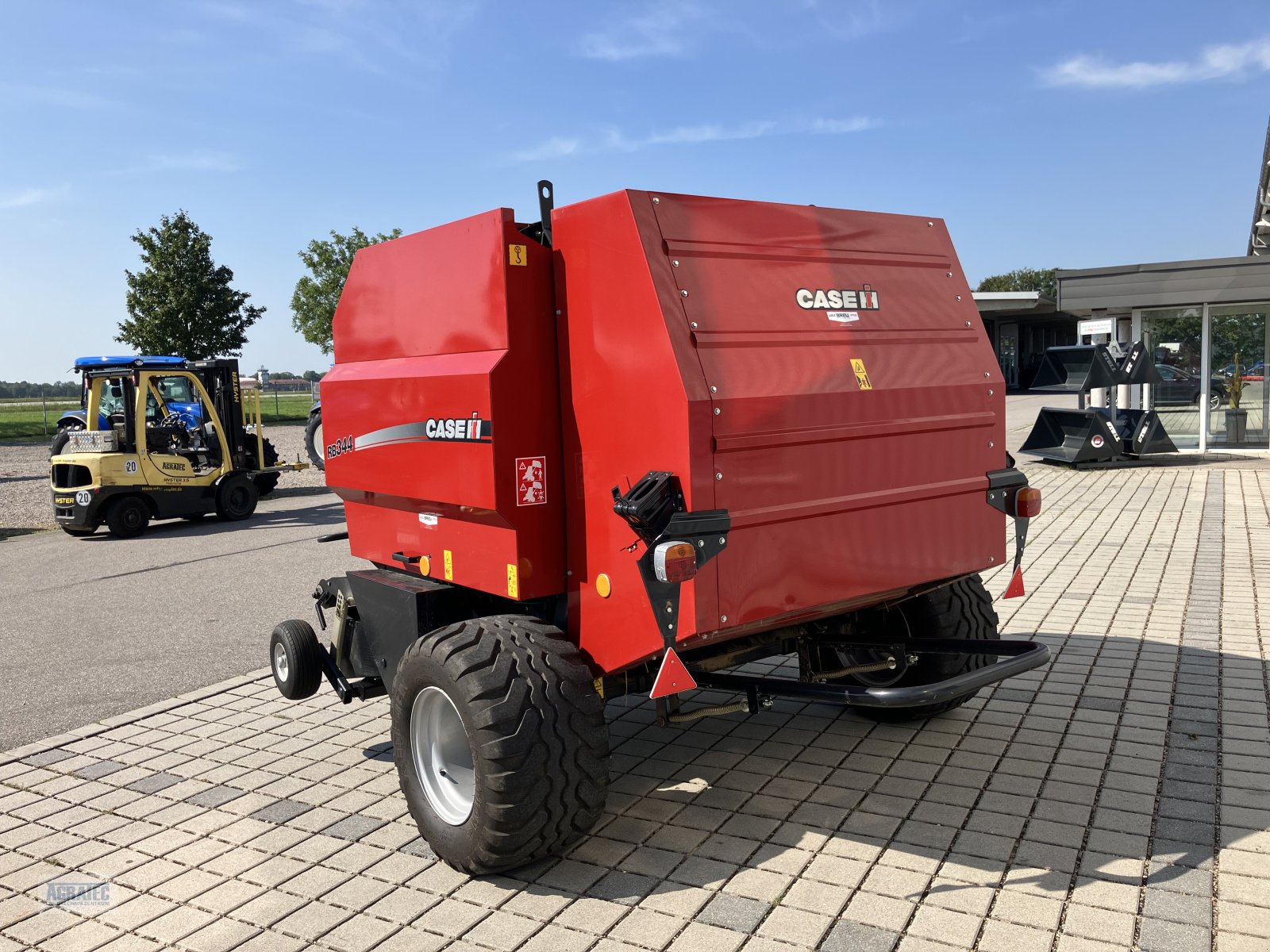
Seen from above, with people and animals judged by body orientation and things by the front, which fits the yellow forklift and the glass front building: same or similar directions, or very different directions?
very different directions

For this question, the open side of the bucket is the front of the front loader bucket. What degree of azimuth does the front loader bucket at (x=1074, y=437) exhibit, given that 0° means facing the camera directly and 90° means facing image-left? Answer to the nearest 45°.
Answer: approximately 45°

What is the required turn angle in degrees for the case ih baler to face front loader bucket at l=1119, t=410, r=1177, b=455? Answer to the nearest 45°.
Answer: approximately 90° to its right

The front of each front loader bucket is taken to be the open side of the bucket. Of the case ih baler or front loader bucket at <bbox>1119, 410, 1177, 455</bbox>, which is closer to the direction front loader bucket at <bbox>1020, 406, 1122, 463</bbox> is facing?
the case ih baler

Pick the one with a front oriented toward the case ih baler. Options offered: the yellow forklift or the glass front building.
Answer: the glass front building

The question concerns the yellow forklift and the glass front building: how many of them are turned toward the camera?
1

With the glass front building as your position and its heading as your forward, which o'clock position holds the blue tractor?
The blue tractor is roughly at 2 o'clock from the glass front building.

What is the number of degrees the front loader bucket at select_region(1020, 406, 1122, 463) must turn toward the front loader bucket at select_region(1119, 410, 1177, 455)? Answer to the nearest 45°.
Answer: approximately 135° to its left

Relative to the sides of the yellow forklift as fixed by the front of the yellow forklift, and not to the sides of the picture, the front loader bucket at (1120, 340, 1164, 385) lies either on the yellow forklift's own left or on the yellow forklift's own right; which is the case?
on the yellow forklift's own right

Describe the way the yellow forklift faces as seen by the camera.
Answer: facing away from the viewer and to the right of the viewer

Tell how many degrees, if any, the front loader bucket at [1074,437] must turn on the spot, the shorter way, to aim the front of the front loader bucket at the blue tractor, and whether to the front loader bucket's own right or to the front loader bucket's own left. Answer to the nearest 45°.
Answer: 0° — it already faces it
